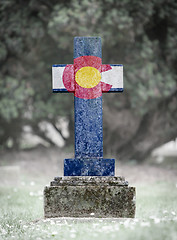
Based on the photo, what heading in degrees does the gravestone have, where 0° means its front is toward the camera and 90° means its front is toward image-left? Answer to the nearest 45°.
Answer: approximately 0°
